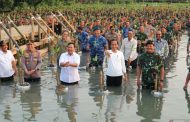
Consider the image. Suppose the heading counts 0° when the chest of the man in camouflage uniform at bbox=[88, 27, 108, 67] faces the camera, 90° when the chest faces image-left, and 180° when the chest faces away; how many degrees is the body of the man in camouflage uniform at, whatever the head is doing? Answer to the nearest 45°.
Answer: approximately 0°

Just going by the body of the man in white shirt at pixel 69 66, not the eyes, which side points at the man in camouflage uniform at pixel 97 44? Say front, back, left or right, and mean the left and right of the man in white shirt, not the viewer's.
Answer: back

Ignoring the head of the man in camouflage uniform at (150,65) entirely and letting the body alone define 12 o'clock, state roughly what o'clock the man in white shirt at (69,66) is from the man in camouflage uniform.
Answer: The man in white shirt is roughly at 3 o'clock from the man in camouflage uniform.

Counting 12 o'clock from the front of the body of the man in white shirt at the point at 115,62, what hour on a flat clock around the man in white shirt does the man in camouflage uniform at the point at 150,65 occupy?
The man in camouflage uniform is roughly at 10 o'clock from the man in white shirt.

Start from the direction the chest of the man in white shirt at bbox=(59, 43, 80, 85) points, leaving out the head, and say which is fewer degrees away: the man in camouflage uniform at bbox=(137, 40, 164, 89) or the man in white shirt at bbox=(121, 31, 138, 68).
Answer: the man in camouflage uniform

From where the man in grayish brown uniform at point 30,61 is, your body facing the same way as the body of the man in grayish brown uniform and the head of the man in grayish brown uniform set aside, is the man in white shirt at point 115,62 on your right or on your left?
on your left
